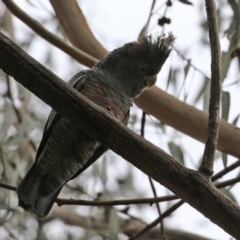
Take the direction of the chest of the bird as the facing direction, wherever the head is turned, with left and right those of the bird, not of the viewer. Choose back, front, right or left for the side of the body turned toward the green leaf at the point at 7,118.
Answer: back

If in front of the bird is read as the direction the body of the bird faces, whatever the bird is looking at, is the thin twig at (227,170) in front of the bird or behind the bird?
in front

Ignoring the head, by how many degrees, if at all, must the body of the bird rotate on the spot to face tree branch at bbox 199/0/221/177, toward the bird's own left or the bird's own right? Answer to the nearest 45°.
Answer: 0° — it already faces it

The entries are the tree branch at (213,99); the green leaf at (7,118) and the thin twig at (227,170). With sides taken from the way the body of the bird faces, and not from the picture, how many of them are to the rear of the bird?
1

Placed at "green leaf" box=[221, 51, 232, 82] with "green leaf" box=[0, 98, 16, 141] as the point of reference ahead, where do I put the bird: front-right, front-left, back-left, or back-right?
front-left

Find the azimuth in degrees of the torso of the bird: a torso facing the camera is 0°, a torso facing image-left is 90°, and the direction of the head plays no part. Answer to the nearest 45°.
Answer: approximately 315°
